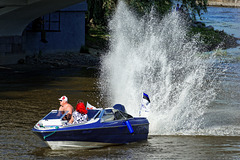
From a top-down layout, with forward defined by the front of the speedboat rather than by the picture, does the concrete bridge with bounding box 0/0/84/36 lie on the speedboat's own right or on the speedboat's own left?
on the speedboat's own right

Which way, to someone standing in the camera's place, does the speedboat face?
facing the viewer and to the left of the viewer
